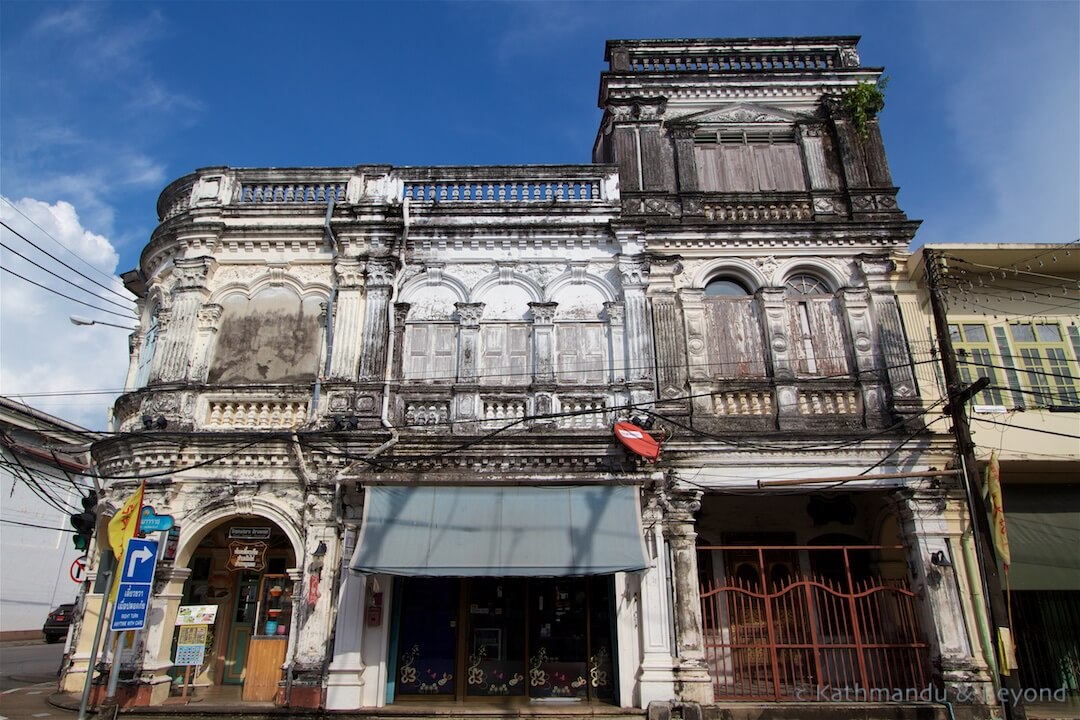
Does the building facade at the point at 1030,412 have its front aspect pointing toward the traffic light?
no

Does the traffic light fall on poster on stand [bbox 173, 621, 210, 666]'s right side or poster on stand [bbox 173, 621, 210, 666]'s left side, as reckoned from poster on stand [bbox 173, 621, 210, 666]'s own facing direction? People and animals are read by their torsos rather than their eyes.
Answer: on its right

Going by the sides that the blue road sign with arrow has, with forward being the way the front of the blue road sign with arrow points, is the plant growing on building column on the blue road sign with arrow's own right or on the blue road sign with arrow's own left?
on the blue road sign with arrow's own left

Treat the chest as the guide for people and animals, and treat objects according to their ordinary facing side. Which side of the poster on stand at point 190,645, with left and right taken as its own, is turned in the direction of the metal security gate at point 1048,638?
left

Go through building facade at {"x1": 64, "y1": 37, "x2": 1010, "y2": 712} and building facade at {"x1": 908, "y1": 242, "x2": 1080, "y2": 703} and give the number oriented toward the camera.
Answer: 2

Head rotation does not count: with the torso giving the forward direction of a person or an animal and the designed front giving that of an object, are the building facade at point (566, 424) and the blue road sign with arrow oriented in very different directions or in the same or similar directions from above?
same or similar directions

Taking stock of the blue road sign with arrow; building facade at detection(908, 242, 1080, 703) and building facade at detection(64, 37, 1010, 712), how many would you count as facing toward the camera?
3

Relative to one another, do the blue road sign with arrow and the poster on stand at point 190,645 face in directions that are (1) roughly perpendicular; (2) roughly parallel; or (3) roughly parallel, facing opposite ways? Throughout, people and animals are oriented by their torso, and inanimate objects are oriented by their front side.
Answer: roughly parallel

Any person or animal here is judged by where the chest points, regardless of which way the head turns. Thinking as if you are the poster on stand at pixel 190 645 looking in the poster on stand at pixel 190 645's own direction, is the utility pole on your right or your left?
on your left

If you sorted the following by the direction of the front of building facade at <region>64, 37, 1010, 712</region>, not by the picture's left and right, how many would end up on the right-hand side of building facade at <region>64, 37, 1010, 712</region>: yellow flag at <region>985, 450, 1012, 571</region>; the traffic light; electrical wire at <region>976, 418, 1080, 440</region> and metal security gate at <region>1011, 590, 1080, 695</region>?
1

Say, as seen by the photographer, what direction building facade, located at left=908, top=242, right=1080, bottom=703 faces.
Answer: facing the viewer

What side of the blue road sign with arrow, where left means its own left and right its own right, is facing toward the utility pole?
left

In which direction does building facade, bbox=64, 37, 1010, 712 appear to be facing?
toward the camera

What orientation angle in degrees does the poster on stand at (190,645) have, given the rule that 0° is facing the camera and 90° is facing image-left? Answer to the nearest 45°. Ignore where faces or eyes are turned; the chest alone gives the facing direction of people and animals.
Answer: approximately 0°
